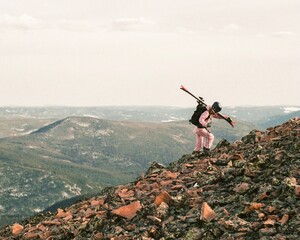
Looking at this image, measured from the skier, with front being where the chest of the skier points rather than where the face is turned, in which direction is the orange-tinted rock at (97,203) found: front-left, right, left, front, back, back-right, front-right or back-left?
back-right

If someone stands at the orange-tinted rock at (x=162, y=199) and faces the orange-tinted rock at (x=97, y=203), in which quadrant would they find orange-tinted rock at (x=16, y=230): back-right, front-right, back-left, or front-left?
front-left

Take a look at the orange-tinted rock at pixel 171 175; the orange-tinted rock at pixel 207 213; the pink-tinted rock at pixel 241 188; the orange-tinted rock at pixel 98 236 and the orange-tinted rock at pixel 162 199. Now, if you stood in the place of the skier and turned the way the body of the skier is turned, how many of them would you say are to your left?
0

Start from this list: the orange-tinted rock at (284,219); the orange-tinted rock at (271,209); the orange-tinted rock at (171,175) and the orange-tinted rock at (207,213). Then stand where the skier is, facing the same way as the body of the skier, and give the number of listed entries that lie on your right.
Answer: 4

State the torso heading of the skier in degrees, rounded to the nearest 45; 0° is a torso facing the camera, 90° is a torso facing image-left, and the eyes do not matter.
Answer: approximately 270°

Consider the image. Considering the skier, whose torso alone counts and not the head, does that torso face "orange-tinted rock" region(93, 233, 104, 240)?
no

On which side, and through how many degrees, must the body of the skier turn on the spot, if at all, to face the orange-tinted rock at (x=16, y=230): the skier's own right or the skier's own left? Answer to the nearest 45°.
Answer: approximately 135° to the skier's own right

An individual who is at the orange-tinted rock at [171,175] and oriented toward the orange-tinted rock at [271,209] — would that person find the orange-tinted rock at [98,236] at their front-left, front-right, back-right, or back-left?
front-right

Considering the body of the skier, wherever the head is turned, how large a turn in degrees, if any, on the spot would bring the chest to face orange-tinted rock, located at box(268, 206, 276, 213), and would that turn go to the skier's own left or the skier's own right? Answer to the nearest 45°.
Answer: approximately 90° to the skier's own right

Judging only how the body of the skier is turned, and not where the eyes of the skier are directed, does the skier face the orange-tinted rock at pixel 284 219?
no

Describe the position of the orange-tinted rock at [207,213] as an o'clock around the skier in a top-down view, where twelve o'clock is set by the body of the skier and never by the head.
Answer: The orange-tinted rock is roughly at 3 o'clock from the skier.

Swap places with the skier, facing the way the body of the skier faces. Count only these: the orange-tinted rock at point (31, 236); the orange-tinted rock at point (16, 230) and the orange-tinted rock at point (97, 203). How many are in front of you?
0

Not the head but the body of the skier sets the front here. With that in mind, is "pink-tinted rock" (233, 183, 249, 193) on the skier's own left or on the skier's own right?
on the skier's own right

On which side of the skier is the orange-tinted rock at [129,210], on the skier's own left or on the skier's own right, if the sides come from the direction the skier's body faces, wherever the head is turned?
on the skier's own right

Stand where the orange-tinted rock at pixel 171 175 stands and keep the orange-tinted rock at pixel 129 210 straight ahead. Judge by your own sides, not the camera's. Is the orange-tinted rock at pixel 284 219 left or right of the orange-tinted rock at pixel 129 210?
left

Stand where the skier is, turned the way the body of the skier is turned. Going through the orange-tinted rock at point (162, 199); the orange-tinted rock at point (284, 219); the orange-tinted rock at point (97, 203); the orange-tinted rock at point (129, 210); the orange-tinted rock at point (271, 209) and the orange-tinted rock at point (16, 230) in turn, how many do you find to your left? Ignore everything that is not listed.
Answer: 0

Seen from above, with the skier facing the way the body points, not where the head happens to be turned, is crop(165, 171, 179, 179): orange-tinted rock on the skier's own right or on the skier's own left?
on the skier's own right

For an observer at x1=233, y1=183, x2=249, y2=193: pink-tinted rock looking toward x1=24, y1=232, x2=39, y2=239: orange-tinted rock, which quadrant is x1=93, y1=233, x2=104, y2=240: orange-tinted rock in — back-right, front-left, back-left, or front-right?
front-left
